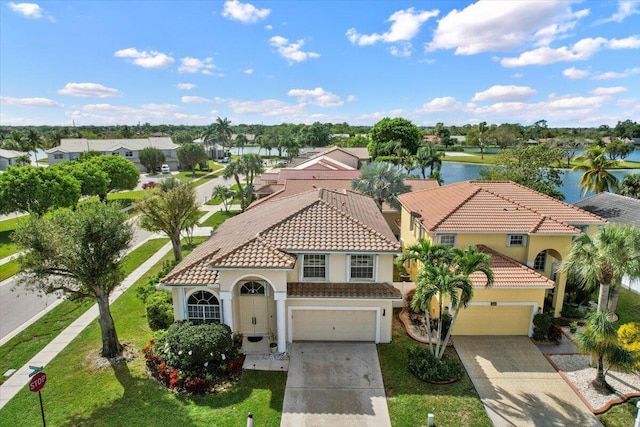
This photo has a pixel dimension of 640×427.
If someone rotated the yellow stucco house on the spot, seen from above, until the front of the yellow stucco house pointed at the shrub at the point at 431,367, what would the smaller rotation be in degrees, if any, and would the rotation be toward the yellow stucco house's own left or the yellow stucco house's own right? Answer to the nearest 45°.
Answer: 0° — it already faces it

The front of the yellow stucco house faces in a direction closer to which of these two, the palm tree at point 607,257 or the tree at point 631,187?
the palm tree

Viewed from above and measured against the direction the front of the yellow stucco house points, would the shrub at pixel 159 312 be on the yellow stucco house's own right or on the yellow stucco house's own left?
on the yellow stucco house's own right

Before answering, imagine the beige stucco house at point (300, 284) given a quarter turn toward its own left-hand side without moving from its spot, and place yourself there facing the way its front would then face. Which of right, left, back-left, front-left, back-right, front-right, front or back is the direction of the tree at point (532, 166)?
front-left

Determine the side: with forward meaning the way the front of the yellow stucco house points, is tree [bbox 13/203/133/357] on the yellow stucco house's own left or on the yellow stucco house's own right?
on the yellow stucco house's own right

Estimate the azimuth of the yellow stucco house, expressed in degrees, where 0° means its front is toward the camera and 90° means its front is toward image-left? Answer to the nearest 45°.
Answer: approximately 0°

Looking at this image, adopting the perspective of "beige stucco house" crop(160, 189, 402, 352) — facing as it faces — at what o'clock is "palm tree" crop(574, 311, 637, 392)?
The palm tree is roughly at 10 o'clock from the beige stucco house.

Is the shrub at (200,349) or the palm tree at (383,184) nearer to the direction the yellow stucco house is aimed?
the shrub

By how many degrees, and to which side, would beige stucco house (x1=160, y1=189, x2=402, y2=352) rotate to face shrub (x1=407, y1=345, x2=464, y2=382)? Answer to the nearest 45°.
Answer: approximately 45° to its left

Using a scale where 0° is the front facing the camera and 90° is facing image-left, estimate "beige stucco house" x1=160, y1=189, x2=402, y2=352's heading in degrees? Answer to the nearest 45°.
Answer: approximately 0°

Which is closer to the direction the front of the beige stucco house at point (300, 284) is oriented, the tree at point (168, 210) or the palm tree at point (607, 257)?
the palm tree

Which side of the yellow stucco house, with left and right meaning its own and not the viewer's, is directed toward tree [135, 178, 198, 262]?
right

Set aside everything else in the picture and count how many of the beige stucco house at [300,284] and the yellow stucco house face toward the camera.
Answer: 2

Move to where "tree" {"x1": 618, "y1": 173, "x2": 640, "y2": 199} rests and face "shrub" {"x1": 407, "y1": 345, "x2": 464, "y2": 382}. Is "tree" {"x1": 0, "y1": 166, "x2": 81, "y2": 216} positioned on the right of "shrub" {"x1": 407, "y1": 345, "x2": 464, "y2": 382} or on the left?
right

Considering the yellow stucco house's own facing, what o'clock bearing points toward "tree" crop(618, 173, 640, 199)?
The tree is roughly at 7 o'clock from the yellow stucco house.

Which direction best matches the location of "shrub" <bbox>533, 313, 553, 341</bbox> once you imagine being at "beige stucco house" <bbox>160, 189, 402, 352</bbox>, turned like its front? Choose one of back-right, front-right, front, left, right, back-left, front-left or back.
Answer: left
